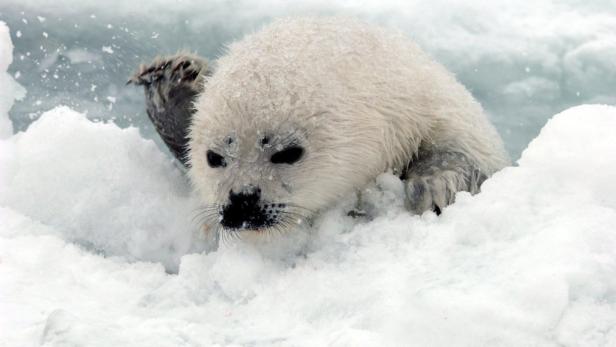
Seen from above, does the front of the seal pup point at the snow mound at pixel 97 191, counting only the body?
no

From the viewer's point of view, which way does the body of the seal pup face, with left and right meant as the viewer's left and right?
facing the viewer and to the left of the viewer
